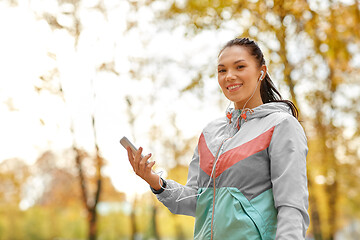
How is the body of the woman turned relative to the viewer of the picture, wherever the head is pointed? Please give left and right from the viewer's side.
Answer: facing the viewer and to the left of the viewer
